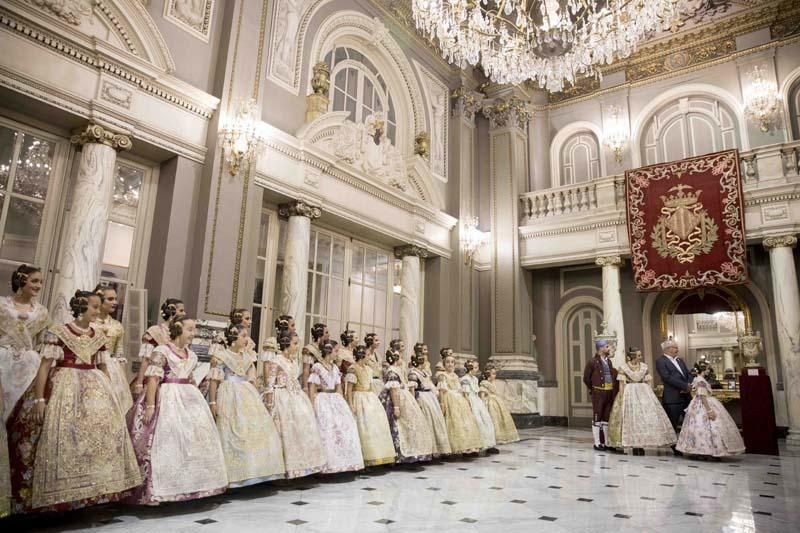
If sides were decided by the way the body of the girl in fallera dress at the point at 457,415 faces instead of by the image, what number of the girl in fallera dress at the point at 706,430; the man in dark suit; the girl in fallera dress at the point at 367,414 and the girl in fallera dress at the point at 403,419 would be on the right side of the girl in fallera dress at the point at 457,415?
2

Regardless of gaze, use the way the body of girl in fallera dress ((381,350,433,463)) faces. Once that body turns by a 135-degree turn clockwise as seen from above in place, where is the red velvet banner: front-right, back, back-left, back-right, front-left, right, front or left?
back-right

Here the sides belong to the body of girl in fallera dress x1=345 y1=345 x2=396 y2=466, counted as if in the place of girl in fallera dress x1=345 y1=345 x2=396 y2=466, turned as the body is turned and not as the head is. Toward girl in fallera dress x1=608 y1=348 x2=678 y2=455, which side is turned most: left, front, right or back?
left

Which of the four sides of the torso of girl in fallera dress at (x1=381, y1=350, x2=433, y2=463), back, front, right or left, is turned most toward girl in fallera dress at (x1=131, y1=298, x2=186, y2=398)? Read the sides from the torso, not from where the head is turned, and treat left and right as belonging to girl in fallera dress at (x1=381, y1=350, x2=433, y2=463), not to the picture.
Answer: right

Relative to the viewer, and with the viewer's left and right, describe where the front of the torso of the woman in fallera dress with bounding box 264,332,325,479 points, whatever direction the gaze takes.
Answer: facing the viewer and to the right of the viewer

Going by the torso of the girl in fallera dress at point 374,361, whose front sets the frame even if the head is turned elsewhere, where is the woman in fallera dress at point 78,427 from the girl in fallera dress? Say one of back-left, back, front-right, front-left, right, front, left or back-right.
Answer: right

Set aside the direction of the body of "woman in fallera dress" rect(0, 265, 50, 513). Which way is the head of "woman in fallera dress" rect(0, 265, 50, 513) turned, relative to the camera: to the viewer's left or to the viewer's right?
to the viewer's right

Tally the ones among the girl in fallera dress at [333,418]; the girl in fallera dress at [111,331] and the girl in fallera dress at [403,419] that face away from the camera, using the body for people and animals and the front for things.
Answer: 0

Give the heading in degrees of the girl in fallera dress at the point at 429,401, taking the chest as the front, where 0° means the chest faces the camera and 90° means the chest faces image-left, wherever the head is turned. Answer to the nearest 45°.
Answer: approximately 315°

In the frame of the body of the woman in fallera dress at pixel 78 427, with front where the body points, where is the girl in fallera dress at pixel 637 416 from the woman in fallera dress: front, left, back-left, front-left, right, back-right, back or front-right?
front-left

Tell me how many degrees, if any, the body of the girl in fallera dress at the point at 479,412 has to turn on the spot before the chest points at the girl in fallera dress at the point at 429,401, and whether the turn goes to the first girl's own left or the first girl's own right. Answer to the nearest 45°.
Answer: approximately 90° to the first girl's own right

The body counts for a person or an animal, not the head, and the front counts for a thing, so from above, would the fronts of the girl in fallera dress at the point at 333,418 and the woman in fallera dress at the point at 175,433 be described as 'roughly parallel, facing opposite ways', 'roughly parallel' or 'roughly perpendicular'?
roughly parallel

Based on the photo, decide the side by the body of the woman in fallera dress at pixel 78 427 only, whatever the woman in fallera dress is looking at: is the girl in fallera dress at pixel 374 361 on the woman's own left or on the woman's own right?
on the woman's own left

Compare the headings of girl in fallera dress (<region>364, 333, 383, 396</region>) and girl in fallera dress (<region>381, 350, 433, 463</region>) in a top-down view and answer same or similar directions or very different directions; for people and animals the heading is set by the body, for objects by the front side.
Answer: same or similar directions
